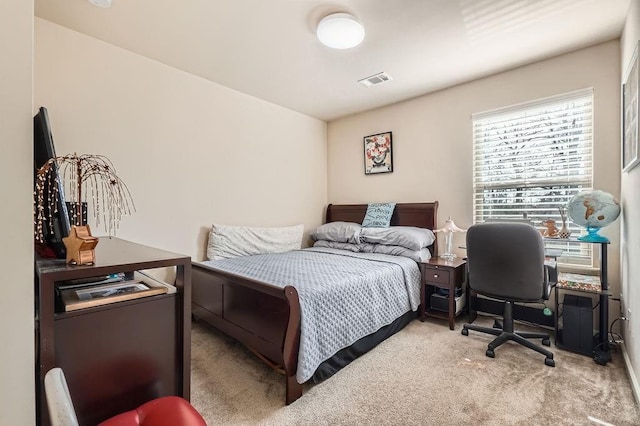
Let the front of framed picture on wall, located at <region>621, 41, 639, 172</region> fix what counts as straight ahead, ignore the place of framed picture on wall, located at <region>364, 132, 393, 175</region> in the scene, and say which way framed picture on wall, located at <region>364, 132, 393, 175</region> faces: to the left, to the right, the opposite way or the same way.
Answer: to the left

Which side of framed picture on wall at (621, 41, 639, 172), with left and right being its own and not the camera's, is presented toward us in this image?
left

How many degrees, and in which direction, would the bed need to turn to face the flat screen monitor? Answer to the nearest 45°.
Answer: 0° — it already faces it
